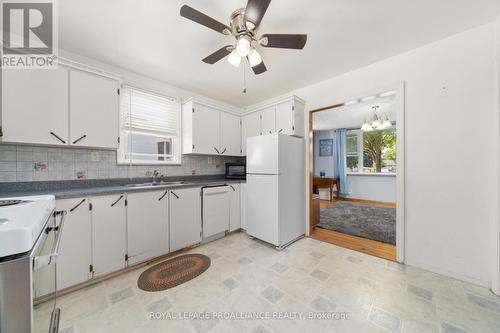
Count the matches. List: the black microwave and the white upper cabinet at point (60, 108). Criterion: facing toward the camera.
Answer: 2

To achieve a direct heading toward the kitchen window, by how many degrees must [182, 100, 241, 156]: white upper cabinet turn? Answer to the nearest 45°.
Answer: approximately 135° to its right

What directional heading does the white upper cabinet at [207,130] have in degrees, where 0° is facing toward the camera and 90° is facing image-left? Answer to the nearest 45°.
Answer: approximately 315°

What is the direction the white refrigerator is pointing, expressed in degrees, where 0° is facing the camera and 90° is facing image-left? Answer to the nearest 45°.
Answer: approximately 45°

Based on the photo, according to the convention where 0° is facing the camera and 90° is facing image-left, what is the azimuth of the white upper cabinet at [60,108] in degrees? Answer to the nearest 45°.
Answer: approximately 0°

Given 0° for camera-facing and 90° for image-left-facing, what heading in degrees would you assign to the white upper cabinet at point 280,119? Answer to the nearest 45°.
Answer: approximately 45°

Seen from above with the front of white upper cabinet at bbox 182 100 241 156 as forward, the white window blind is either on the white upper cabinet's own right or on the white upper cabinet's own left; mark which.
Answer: on the white upper cabinet's own right
